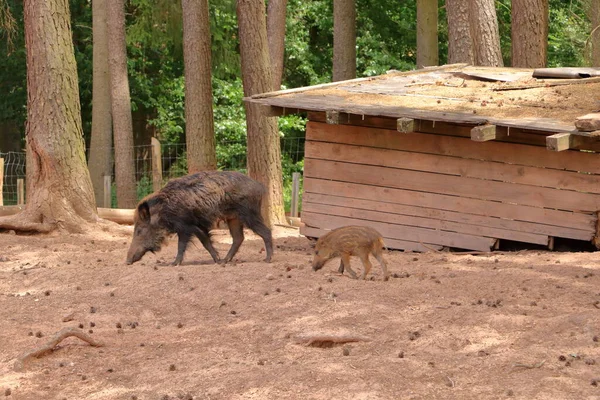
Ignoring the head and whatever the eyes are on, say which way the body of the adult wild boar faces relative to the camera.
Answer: to the viewer's left

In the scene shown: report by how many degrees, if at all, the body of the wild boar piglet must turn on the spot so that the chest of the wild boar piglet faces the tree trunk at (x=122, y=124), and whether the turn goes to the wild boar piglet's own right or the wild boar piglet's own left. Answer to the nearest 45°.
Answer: approximately 45° to the wild boar piglet's own right

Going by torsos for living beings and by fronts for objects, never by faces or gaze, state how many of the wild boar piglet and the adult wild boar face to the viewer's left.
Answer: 2

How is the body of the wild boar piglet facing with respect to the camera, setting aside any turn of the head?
to the viewer's left

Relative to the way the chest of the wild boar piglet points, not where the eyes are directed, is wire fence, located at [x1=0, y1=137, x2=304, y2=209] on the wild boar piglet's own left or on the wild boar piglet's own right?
on the wild boar piglet's own right

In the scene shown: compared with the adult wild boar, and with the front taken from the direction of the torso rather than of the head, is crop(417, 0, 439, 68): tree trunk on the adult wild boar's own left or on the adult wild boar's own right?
on the adult wild boar's own right

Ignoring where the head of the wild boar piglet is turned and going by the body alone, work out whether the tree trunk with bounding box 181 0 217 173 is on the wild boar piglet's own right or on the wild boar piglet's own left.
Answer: on the wild boar piglet's own right

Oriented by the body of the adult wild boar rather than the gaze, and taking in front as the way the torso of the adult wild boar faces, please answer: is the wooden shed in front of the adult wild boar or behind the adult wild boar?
behind

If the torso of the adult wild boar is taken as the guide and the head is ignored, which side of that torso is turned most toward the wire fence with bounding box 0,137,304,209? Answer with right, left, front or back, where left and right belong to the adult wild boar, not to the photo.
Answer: right

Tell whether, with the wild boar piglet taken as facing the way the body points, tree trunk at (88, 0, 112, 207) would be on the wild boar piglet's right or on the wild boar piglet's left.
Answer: on the wild boar piglet's right

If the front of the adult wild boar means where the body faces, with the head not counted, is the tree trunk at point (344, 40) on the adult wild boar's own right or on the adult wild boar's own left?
on the adult wild boar's own right
